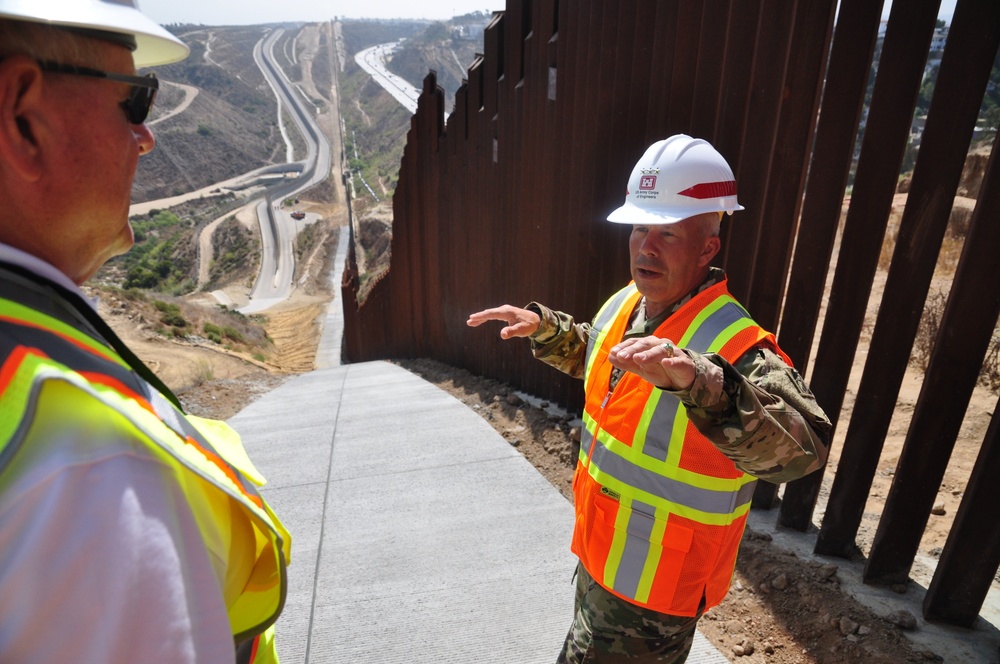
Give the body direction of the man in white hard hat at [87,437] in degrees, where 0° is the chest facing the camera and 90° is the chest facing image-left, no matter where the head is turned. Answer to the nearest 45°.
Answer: approximately 270°

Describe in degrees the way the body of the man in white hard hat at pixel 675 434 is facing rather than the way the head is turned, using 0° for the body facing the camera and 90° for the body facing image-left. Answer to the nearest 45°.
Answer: approximately 45°

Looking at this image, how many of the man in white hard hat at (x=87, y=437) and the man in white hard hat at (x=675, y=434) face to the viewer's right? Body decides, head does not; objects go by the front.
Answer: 1

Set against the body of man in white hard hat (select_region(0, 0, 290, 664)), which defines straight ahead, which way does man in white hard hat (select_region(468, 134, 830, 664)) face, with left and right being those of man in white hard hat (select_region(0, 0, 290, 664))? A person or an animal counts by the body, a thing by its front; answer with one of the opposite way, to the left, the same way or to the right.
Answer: the opposite way

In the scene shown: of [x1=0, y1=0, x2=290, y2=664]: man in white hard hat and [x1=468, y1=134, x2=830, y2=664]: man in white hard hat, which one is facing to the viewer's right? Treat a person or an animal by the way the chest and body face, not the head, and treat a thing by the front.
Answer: [x1=0, y1=0, x2=290, y2=664]: man in white hard hat

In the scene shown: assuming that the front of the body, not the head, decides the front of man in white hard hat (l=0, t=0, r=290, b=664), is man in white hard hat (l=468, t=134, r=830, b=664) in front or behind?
in front

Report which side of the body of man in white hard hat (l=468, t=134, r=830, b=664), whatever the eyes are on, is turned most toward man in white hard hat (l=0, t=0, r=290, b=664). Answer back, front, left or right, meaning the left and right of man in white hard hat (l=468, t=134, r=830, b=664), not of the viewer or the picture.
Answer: front

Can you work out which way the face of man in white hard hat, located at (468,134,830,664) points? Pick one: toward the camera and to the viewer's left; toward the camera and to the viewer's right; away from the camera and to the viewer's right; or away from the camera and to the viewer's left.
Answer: toward the camera and to the viewer's left

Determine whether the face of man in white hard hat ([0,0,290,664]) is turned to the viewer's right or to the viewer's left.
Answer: to the viewer's right
